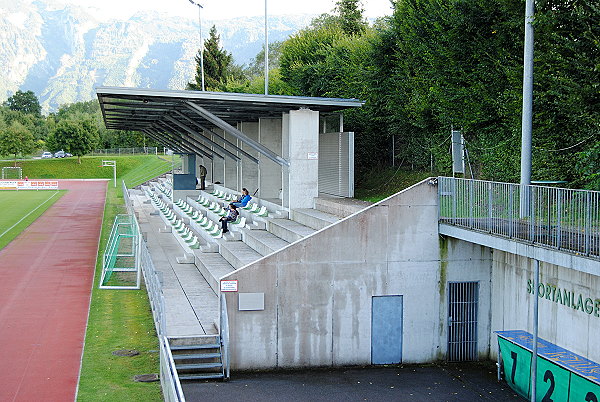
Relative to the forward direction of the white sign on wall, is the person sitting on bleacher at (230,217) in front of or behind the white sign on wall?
behind

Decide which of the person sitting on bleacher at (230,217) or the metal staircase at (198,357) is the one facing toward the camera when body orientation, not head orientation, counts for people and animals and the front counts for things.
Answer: the metal staircase

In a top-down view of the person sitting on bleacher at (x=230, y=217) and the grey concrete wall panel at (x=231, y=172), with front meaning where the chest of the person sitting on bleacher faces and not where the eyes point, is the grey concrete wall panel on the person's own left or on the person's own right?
on the person's own right

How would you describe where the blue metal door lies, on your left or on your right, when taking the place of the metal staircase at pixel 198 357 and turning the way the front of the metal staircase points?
on your left

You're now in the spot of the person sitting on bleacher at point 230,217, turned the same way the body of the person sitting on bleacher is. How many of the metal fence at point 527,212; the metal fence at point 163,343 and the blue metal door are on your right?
0

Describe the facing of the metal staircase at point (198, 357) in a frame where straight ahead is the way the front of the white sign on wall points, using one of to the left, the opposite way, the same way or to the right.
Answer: the same way

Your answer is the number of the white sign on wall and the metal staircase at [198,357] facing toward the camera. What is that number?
2

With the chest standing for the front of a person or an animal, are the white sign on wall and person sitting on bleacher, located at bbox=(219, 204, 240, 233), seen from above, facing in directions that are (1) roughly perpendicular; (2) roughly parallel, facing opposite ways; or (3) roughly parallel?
roughly perpendicular

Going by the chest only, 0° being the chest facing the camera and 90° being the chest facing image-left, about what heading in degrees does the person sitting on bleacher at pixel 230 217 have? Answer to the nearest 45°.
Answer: approximately 90°

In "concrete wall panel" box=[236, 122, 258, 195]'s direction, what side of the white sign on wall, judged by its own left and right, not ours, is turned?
back

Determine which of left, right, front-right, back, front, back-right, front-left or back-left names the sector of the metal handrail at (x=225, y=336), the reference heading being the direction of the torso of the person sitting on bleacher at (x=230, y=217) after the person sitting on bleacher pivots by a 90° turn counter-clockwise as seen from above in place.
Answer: front

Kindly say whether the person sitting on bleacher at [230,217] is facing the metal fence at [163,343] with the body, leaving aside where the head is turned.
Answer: no

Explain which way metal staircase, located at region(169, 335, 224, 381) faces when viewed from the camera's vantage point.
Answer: facing the viewer

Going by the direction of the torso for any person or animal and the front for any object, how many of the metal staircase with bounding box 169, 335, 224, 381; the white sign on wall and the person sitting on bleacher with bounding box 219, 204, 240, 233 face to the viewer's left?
1

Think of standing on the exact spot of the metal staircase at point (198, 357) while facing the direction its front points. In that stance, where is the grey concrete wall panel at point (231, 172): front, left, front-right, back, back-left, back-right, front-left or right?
back

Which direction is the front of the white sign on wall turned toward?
toward the camera

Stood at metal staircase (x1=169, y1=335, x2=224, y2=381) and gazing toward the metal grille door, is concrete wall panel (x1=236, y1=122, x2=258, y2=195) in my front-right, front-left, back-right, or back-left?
front-left

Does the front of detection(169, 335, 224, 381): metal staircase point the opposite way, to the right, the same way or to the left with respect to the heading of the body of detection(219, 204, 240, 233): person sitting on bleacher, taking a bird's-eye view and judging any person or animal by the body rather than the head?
to the left
